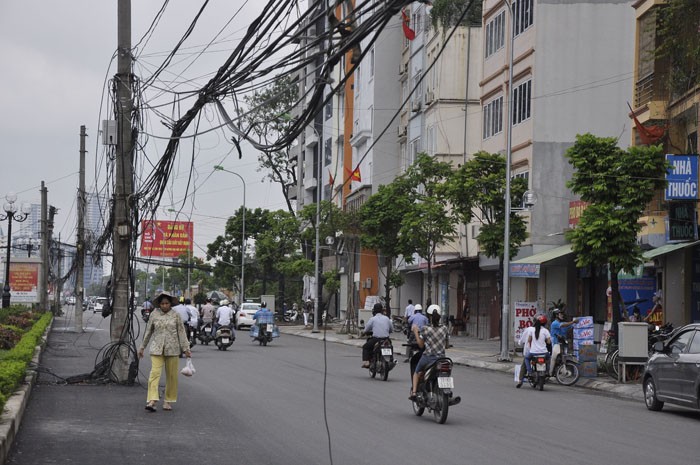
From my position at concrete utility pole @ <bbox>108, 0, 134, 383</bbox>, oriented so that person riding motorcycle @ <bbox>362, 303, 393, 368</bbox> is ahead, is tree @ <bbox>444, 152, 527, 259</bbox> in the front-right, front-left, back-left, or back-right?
front-left

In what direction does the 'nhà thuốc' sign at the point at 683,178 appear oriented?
toward the camera

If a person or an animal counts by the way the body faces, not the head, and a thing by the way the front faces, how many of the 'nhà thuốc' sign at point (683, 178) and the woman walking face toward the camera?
2

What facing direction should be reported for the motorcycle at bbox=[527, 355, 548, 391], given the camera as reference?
facing away from the viewer
